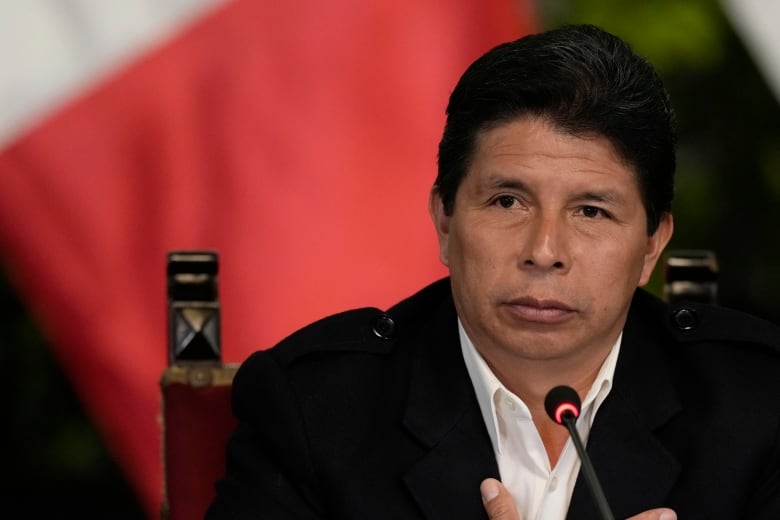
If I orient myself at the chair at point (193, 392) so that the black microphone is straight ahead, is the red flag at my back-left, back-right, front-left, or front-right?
back-left

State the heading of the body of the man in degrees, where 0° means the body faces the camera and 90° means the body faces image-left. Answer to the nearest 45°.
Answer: approximately 0°

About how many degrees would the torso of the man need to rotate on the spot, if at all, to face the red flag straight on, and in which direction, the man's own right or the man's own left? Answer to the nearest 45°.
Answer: approximately 135° to the man's own right
